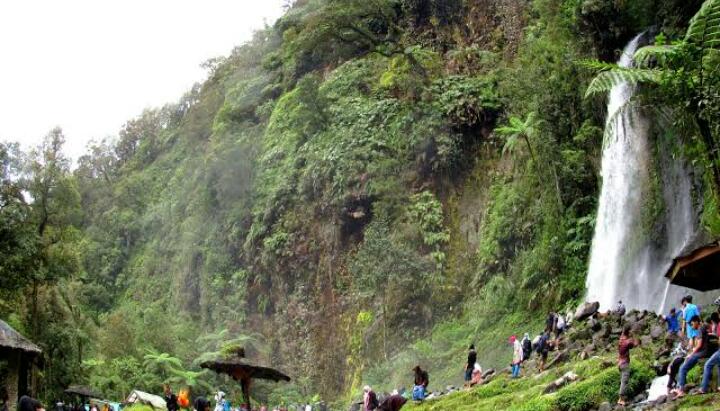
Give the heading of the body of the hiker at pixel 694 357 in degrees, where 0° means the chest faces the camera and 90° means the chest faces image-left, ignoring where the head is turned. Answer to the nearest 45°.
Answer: approximately 90°

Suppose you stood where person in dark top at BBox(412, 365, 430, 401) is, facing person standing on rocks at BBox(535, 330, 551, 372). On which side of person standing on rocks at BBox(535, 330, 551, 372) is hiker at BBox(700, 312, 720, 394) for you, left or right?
right

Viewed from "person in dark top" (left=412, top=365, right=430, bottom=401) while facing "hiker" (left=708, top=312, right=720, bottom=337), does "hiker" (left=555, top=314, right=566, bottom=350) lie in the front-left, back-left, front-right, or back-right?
front-left

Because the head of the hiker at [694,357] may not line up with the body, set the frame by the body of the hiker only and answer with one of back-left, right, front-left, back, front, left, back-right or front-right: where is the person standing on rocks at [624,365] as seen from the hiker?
front-right

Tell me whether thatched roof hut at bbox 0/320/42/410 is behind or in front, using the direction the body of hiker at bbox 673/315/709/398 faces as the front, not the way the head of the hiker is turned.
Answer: in front
